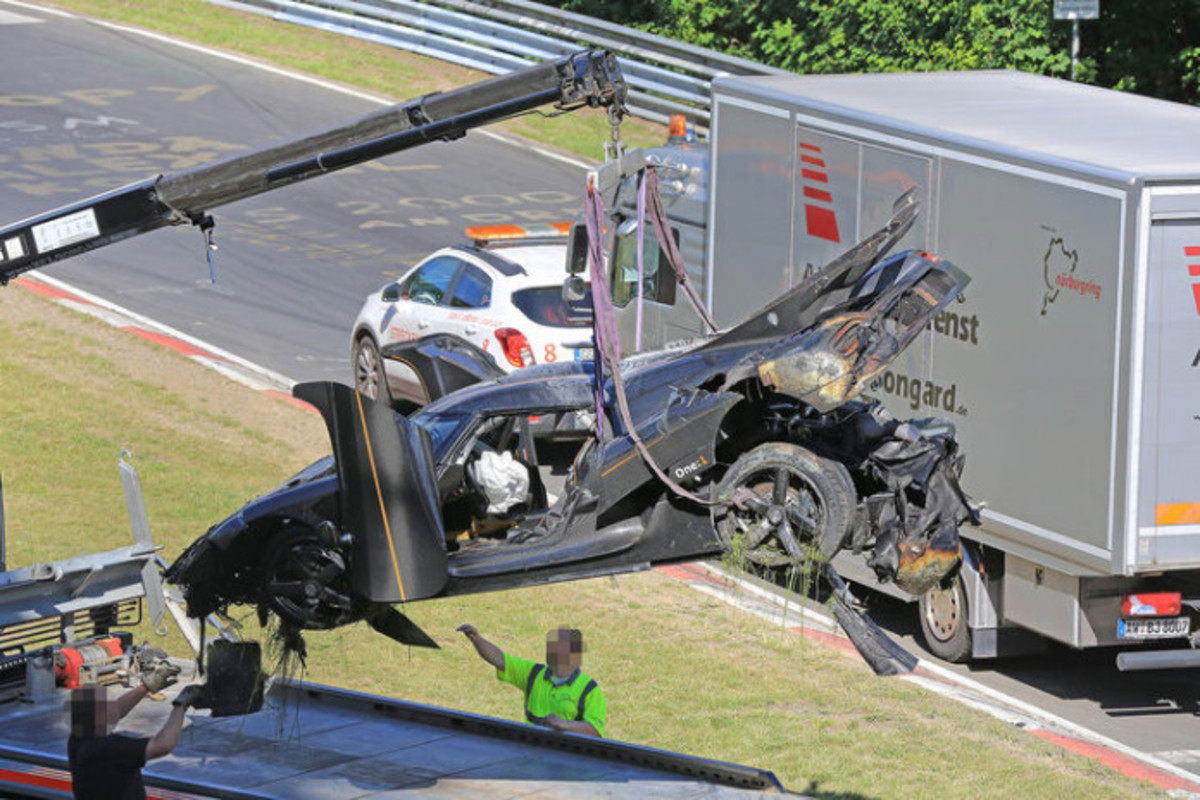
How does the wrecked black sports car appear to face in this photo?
to the viewer's left

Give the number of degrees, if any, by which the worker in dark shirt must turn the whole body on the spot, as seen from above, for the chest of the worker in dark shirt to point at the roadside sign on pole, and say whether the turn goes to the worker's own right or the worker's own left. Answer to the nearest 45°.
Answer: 0° — they already face it

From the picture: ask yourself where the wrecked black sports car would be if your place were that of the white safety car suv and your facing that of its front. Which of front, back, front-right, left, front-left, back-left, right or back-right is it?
back-left

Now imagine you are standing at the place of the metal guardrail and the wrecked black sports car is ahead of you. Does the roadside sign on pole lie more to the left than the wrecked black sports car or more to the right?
left

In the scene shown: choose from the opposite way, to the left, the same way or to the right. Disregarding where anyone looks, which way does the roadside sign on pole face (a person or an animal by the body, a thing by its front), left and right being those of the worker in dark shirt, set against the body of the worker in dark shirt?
the opposite way

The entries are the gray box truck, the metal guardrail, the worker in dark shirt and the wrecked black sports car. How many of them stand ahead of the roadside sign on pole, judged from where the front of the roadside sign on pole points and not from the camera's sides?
3

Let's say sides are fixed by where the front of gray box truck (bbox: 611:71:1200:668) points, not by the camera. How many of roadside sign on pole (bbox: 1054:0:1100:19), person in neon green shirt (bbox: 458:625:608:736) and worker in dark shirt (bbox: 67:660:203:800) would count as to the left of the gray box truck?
2

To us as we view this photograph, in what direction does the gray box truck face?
facing away from the viewer and to the left of the viewer

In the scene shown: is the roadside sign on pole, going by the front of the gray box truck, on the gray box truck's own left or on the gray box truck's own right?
on the gray box truck's own right

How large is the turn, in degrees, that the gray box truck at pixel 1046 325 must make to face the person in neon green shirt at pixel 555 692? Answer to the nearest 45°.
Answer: approximately 90° to its left

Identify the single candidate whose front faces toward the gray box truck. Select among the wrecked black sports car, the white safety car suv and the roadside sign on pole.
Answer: the roadside sign on pole
